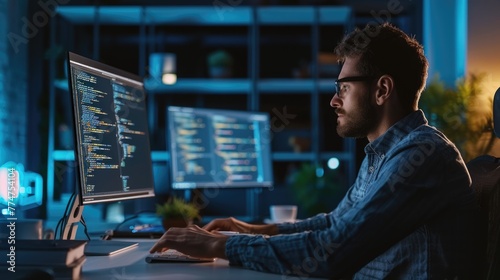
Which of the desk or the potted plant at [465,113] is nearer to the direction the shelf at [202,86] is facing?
the desk

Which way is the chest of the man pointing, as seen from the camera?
to the viewer's left

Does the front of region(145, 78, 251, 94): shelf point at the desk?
yes

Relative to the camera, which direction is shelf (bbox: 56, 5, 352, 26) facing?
toward the camera

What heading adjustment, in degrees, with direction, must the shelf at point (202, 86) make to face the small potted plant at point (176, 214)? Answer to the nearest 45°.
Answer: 0° — it already faces it

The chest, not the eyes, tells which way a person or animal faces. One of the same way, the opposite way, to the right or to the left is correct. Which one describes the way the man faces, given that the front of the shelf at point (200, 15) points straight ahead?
to the right

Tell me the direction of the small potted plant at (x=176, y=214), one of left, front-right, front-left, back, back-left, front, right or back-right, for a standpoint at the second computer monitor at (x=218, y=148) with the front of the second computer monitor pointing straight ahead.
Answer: front-right

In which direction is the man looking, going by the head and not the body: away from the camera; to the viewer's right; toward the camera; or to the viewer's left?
to the viewer's left

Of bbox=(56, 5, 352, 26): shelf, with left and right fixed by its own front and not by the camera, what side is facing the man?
front

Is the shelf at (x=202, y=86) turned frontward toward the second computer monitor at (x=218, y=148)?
yes

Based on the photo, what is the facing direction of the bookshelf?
toward the camera

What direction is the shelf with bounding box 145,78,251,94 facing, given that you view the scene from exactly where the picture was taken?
facing the viewer

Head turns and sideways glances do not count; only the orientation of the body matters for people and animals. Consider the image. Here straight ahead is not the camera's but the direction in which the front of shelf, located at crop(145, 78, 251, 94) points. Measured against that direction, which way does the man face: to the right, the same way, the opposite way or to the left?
to the right

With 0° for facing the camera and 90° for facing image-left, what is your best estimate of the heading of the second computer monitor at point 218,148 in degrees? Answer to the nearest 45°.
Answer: approximately 315°

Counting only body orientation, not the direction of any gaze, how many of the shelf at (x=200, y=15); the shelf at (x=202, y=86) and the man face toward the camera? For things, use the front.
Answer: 2

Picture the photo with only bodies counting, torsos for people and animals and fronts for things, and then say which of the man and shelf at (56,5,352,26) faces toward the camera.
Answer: the shelf
